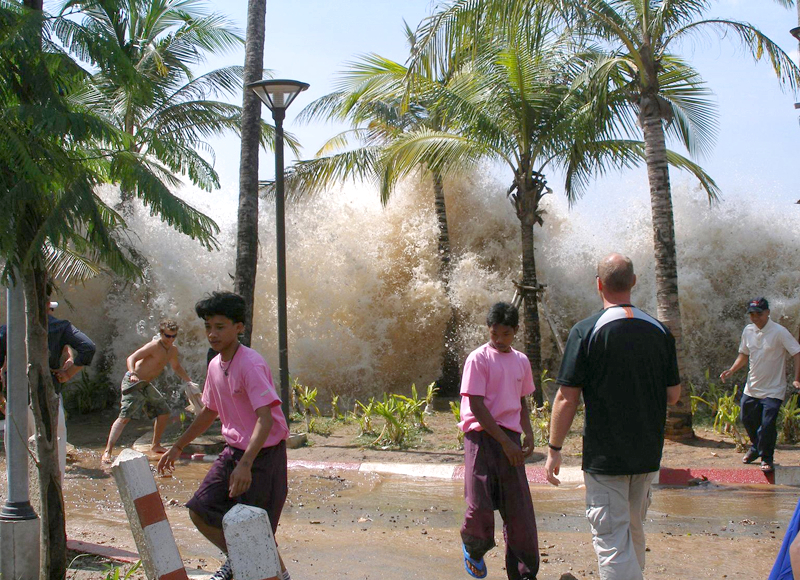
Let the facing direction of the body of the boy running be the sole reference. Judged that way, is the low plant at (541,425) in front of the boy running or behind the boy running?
behind

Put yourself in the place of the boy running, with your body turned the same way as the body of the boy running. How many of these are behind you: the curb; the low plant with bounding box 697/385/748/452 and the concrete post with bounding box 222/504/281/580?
2

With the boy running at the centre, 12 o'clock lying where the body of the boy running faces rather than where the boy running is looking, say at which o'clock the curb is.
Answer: The curb is roughly at 6 o'clock from the boy running.

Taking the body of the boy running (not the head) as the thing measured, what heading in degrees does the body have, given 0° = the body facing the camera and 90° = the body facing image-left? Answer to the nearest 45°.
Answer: approximately 45°

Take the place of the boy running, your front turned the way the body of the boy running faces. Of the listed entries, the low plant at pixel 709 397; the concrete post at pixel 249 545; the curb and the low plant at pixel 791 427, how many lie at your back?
3

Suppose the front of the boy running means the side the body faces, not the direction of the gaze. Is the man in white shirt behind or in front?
behind

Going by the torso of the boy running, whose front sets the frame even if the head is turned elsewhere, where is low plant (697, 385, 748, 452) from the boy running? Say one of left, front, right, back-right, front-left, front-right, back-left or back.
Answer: back

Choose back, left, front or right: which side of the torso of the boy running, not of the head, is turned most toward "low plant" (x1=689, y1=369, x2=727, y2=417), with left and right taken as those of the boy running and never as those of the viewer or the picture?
back

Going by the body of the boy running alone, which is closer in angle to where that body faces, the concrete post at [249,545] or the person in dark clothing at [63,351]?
the concrete post
